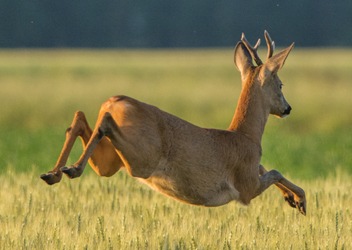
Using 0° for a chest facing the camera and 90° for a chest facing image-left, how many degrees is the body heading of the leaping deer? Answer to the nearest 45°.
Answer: approximately 225°
